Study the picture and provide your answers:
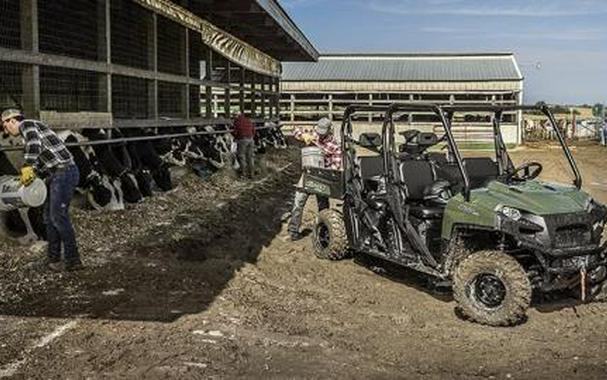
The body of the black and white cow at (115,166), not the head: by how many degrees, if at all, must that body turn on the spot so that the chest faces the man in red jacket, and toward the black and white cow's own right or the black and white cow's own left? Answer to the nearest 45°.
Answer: approximately 90° to the black and white cow's own left

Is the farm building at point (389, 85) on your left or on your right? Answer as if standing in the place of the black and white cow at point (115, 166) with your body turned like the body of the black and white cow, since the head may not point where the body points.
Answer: on your left

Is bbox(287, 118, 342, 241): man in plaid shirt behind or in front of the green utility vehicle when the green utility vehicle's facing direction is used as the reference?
behind

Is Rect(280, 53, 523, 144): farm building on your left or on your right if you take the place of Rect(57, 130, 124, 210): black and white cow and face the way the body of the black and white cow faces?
on your left

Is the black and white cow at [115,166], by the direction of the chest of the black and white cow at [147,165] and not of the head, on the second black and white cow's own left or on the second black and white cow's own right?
on the second black and white cow's own right

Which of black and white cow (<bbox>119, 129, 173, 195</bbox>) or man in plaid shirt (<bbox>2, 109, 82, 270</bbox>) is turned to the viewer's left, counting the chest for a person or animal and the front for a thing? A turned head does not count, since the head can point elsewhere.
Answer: the man in plaid shirt

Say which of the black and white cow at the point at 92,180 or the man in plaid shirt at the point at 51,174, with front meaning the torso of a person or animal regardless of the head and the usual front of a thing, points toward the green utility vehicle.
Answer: the black and white cow

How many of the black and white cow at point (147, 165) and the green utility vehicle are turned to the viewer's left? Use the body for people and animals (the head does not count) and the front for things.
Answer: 0

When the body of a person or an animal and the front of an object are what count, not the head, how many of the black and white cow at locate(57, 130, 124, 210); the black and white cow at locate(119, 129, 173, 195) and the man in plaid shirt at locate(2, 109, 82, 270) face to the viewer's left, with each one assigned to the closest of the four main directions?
1

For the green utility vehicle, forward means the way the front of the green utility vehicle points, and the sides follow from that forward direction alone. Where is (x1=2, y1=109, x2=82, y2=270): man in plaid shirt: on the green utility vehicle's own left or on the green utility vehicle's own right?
on the green utility vehicle's own right

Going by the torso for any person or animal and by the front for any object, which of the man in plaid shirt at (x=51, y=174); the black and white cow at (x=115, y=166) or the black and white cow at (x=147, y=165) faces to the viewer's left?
the man in plaid shirt

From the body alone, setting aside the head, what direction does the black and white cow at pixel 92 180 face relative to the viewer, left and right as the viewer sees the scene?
facing the viewer and to the right of the viewer

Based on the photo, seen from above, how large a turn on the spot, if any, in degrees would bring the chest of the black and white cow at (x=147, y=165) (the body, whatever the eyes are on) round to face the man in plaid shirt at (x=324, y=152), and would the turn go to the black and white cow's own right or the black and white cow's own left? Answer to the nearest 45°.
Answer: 0° — it already faces them

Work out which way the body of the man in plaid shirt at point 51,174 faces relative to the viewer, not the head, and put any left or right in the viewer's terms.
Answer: facing to the left of the viewer
